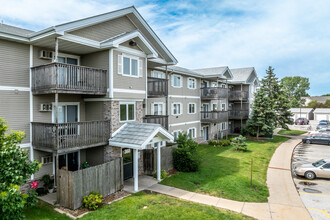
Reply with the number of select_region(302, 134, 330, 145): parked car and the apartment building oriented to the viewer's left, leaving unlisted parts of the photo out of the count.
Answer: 1

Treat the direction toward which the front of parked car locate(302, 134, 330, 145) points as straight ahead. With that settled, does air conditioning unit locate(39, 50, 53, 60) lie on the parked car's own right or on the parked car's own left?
on the parked car's own left

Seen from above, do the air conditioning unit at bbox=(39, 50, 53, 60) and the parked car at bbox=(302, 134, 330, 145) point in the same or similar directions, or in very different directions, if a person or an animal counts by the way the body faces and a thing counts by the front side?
very different directions

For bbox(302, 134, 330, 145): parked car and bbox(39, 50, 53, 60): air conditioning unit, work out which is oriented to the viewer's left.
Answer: the parked car

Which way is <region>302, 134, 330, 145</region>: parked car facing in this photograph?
to the viewer's left

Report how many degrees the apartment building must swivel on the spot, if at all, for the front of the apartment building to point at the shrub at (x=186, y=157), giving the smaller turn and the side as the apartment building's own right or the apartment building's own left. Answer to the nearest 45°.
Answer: approximately 45° to the apartment building's own left

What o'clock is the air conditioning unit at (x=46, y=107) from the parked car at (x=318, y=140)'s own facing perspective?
The air conditioning unit is roughly at 10 o'clock from the parked car.

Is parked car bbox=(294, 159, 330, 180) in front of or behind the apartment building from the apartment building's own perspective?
in front

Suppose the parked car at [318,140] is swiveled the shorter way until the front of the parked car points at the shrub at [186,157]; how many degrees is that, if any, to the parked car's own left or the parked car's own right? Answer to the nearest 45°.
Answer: approximately 90° to the parked car's own left

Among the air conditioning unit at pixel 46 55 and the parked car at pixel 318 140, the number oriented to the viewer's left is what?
1
